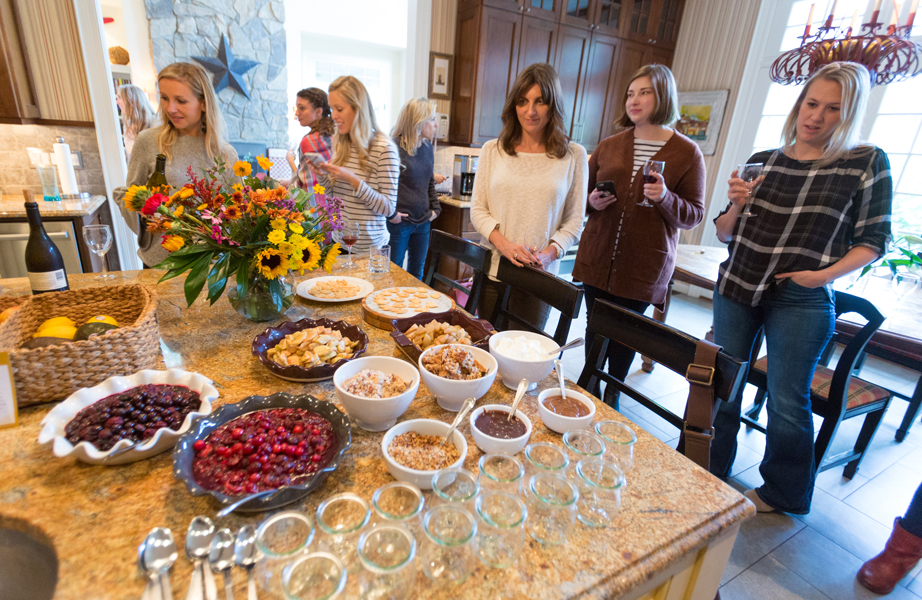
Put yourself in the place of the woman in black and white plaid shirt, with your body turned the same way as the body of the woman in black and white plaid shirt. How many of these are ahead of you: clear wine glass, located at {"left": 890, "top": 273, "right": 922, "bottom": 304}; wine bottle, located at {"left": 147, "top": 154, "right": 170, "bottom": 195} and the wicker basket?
2

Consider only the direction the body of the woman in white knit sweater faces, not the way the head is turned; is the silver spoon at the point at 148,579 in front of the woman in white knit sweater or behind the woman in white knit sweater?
in front

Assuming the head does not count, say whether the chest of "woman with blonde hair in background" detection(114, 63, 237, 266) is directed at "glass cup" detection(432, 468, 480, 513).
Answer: yes

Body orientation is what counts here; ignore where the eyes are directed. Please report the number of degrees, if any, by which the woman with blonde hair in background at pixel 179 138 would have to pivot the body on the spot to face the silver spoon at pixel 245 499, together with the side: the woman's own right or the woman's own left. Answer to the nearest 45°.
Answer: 0° — they already face it

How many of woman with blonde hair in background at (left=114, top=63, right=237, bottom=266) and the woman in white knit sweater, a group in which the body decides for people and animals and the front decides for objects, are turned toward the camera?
2

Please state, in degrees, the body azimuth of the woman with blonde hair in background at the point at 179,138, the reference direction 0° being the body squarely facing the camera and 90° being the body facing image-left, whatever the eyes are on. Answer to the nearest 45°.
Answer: approximately 0°

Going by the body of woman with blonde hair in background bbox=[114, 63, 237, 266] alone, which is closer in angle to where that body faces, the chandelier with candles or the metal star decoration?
the chandelier with candles

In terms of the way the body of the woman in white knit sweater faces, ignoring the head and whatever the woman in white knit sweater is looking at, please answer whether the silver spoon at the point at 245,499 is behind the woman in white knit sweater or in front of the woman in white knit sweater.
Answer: in front
